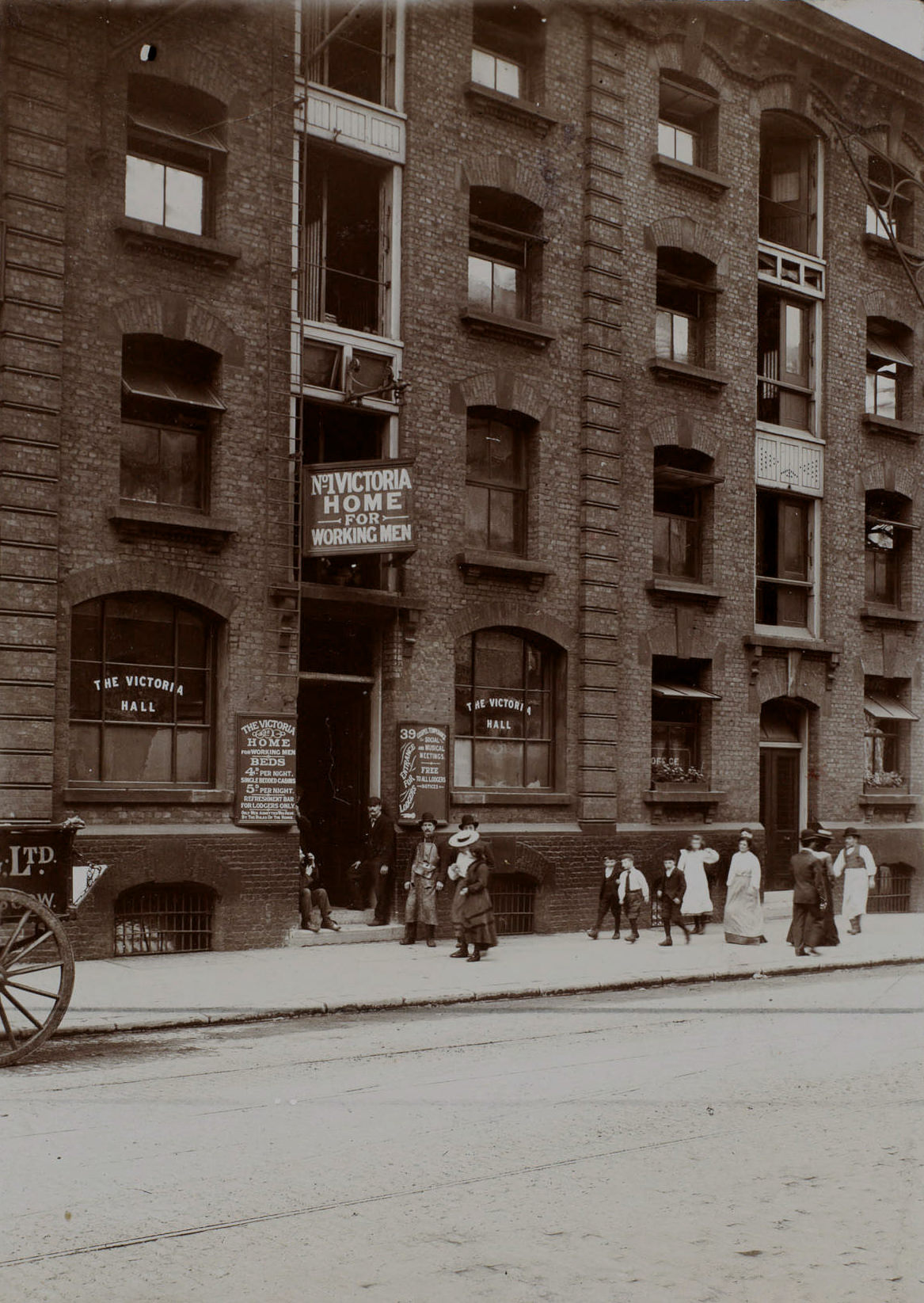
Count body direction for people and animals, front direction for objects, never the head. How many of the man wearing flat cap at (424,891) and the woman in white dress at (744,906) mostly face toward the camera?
2

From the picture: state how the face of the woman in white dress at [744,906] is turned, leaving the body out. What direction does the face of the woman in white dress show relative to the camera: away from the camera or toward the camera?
toward the camera

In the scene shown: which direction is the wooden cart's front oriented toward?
to the viewer's left

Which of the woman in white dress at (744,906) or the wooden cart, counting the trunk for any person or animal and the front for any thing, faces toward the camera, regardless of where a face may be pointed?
the woman in white dress

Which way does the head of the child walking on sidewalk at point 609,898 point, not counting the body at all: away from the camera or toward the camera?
toward the camera

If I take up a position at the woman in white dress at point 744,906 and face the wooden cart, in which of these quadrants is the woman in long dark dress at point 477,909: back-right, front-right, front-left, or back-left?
front-right

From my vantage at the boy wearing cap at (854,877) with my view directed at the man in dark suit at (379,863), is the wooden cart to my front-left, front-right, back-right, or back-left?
front-left

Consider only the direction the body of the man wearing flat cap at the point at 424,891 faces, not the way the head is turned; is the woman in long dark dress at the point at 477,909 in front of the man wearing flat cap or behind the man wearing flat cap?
in front

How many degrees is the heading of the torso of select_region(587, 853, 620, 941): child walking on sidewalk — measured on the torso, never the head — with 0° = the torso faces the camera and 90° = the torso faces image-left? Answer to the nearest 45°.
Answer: approximately 45°

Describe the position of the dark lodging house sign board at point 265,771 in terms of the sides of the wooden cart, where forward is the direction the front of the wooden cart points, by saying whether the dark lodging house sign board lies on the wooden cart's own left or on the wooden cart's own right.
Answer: on the wooden cart's own right

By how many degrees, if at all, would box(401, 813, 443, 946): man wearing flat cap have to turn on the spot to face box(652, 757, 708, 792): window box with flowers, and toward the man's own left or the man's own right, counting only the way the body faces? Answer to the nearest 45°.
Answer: approximately 135° to the man's own left

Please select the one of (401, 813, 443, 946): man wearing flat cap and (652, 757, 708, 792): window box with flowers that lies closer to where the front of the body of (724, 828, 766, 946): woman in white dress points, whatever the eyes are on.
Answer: the man wearing flat cap

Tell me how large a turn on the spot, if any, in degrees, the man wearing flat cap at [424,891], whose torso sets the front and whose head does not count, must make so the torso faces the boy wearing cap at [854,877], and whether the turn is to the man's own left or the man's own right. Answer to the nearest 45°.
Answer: approximately 135° to the man's own left

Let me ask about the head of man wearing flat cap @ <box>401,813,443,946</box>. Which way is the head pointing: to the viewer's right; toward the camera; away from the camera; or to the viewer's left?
toward the camera

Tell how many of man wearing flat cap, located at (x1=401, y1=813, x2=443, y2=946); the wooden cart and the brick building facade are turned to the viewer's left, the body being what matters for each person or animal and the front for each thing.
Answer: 1

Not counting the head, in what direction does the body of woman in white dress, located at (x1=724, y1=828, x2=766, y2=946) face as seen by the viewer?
toward the camera

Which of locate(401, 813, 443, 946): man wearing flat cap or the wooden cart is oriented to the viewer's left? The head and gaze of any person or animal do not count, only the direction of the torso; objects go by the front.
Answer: the wooden cart
